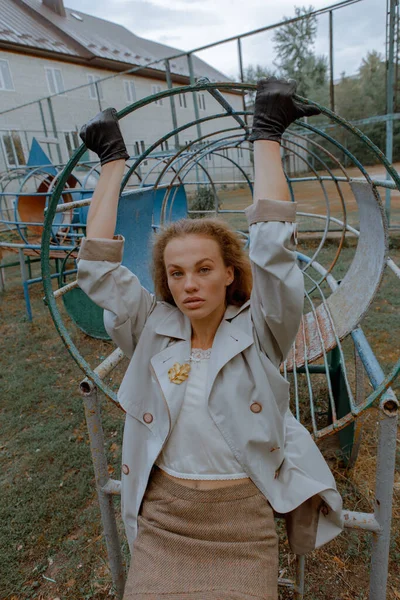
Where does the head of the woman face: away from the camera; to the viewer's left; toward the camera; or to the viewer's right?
toward the camera

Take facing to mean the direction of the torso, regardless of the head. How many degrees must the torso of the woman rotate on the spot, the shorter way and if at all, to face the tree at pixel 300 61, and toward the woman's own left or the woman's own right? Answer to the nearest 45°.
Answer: approximately 180°

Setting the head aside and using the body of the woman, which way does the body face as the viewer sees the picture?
toward the camera
